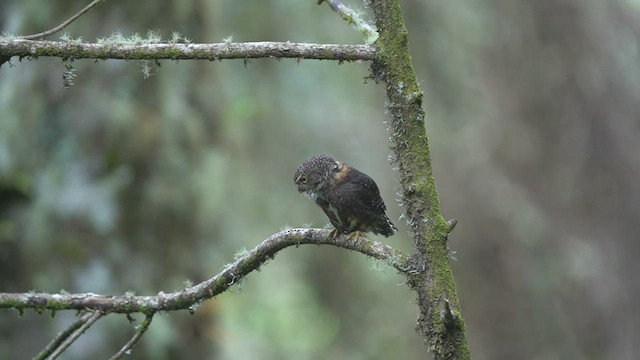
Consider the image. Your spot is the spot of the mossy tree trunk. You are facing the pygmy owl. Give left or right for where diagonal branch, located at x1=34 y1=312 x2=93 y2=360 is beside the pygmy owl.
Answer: left

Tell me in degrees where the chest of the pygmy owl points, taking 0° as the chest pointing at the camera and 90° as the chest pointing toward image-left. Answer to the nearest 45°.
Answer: approximately 90°

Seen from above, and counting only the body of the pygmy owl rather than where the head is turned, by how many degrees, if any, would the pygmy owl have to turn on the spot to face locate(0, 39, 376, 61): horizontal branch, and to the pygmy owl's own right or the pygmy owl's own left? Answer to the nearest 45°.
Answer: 0° — it already faces it
